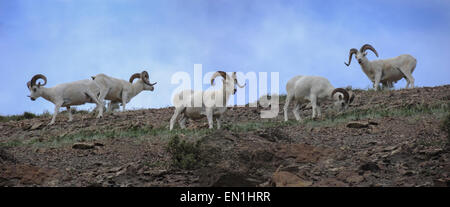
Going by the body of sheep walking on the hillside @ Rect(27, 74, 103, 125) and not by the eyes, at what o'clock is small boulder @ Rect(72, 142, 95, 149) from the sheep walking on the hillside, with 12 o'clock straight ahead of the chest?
The small boulder is roughly at 9 o'clock from the sheep walking on the hillside.

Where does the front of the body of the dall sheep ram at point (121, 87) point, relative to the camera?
to the viewer's right

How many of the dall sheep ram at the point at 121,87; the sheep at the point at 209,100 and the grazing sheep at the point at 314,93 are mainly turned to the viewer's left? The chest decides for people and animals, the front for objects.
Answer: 0

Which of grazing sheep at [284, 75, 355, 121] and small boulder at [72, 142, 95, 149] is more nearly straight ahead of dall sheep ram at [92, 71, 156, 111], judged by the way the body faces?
the grazing sheep

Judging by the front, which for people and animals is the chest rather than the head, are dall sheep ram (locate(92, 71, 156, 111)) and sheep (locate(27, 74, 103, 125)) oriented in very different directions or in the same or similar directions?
very different directions

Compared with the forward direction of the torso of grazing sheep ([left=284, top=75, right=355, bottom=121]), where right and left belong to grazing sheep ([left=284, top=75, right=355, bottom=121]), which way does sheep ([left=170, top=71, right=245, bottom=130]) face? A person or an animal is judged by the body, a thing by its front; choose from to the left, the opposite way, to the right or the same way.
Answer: the same way

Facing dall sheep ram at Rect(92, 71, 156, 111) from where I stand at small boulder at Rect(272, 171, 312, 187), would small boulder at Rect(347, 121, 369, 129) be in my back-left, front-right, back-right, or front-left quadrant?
front-right

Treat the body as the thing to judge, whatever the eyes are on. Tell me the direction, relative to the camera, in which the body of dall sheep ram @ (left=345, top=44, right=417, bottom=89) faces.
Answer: to the viewer's left

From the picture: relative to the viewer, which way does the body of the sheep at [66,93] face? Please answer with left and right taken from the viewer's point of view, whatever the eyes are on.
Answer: facing to the left of the viewer

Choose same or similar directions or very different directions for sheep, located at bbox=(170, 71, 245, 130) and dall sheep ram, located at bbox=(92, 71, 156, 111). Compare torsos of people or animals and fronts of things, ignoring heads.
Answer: same or similar directions

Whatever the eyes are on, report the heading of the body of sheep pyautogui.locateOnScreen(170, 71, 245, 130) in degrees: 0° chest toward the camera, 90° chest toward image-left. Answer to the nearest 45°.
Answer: approximately 270°

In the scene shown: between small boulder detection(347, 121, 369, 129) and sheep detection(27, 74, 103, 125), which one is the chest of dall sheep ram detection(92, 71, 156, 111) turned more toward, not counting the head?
the small boulder

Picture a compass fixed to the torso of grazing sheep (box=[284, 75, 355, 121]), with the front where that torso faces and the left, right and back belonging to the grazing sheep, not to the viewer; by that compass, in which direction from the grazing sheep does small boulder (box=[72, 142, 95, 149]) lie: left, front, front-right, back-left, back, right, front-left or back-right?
back-right

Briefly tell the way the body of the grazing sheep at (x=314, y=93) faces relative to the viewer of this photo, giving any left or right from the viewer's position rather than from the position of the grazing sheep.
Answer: facing to the right of the viewer

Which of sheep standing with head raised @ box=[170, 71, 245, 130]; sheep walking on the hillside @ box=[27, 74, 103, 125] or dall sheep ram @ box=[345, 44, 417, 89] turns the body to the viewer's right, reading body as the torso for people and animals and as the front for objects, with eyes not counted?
sheep standing with head raised @ box=[170, 71, 245, 130]

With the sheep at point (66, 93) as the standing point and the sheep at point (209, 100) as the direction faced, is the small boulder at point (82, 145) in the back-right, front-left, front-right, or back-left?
front-right
